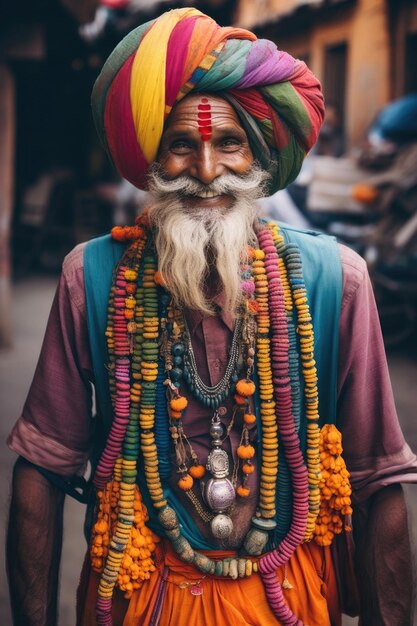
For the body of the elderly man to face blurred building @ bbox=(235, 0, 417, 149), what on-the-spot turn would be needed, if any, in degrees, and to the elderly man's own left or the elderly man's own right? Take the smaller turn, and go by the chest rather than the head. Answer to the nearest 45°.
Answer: approximately 180°

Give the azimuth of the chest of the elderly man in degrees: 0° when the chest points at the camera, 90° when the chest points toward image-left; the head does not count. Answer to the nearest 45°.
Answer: approximately 0°

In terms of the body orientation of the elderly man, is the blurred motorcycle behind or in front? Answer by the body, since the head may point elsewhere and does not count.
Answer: behind
